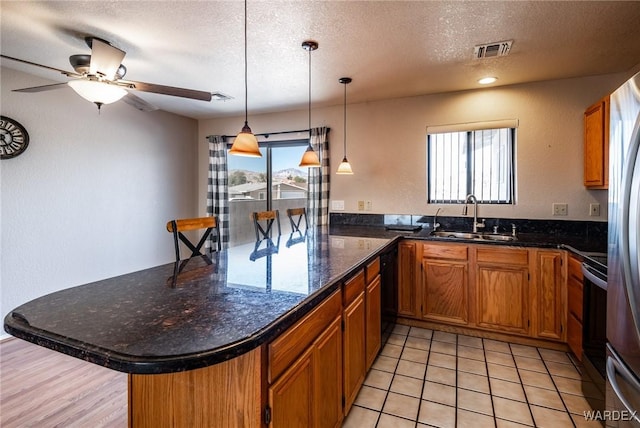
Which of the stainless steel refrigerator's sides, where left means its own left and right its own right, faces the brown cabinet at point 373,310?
front

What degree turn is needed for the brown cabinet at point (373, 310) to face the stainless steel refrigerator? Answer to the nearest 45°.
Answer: approximately 45° to its right

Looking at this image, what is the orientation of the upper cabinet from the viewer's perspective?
to the viewer's left

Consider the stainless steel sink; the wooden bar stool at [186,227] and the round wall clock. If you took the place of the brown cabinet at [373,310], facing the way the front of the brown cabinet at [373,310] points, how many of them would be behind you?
2

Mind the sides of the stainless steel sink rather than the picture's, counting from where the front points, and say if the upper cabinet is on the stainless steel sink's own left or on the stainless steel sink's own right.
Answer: on the stainless steel sink's own left

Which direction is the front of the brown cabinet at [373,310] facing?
to the viewer's right

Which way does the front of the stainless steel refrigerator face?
to the viewer's left

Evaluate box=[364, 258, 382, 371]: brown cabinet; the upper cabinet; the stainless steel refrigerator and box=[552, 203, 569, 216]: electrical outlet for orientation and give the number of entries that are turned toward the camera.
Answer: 1

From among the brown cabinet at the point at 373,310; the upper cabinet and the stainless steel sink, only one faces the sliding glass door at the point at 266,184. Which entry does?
the upper cabinet

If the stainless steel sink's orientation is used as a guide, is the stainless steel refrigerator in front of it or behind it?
in front
